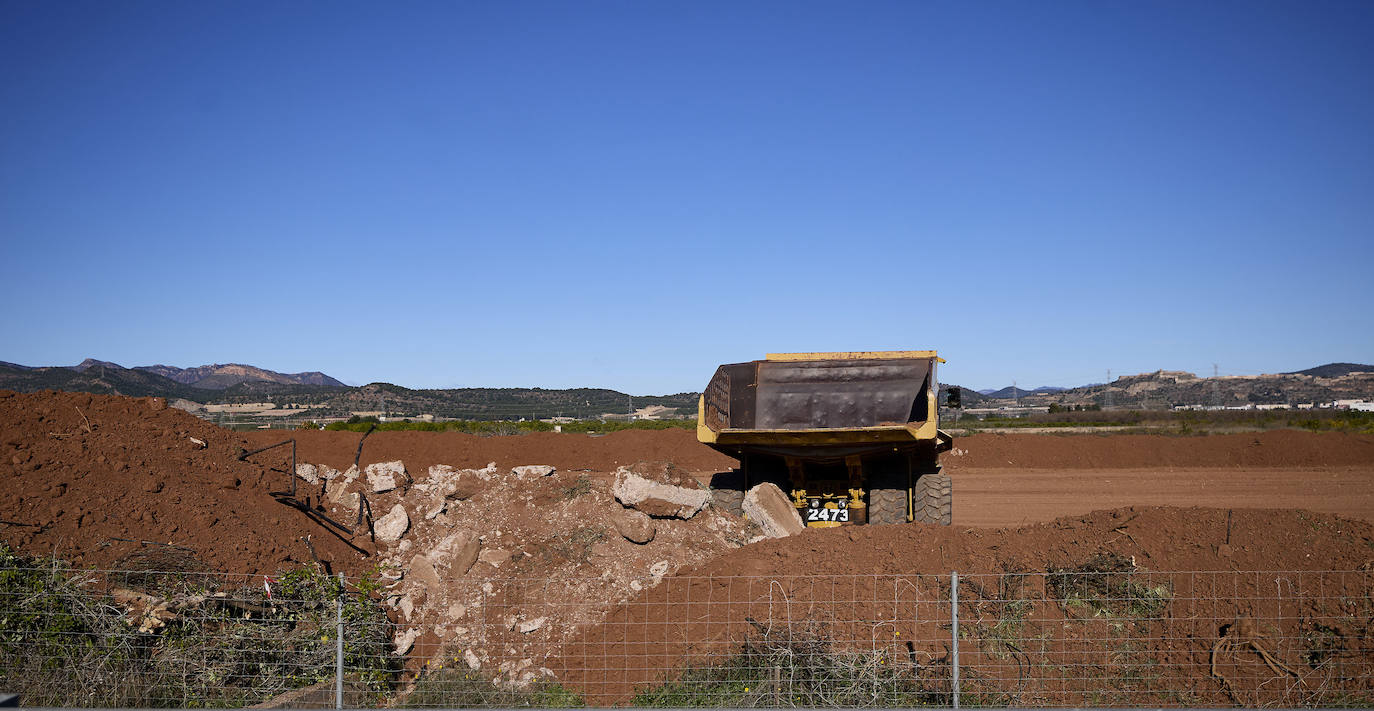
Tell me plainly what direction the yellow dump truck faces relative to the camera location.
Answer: facing away from the viewer

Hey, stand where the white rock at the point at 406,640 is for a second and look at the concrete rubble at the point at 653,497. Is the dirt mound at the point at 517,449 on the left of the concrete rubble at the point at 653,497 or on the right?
left

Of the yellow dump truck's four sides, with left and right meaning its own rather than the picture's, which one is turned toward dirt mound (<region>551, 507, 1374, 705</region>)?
back

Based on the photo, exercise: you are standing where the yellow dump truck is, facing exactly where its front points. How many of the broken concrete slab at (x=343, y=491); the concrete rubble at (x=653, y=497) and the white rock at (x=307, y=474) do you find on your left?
3

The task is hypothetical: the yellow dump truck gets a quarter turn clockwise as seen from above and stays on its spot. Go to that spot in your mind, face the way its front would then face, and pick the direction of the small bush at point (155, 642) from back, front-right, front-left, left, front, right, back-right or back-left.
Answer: back-right

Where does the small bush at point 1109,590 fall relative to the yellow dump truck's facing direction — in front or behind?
behind

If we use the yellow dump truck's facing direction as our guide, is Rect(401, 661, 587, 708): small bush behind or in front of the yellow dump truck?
behind

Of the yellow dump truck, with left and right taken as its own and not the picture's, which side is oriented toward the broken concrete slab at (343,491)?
left

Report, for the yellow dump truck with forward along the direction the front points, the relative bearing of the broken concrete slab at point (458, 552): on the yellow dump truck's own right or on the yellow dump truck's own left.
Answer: on the yellow dump truck's own left

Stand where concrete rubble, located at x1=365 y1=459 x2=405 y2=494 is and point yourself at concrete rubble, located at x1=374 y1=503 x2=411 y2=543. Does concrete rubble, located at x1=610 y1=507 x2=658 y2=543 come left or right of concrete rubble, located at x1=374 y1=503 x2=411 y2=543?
left

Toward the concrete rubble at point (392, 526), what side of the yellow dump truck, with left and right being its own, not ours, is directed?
left

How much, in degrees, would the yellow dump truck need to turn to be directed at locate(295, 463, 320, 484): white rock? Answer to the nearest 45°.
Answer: approximately 90° to its left
